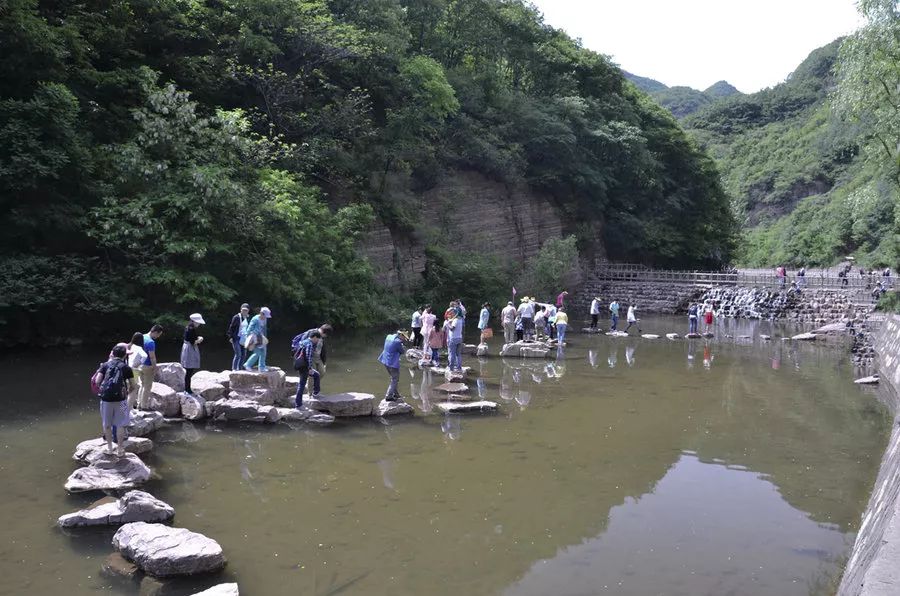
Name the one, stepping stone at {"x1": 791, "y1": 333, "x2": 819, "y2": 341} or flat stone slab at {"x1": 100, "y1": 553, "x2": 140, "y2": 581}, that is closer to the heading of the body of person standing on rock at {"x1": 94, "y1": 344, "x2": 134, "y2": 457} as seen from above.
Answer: the stepping stone

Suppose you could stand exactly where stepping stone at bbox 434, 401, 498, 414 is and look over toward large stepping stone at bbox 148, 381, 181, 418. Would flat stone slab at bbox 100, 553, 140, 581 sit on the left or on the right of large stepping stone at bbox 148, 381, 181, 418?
left

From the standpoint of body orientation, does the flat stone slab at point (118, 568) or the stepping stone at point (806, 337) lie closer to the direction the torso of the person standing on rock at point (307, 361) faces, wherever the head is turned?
the stepping stone

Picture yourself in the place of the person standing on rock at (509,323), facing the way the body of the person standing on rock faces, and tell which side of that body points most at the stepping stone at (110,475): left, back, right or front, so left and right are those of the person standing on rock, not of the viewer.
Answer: back

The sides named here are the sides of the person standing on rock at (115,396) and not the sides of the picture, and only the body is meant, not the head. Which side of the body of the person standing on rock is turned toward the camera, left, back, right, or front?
back

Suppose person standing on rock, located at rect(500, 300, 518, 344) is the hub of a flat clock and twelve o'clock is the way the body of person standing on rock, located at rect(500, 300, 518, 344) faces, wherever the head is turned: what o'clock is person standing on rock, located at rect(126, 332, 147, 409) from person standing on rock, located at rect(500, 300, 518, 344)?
person standing on rock, located at rect(126, 332, 147, 409) is roughly at 7 o'clock from person standing on rock, located at rect(500, 300, 518, 344).

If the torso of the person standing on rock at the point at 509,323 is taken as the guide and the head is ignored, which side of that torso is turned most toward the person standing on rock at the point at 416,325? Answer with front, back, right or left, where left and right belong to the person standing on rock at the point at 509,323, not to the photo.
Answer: left

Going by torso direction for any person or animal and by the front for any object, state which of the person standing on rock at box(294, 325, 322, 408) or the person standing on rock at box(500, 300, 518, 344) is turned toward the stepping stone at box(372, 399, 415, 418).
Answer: the person standing on rock at box(294, 325, 322, 408)

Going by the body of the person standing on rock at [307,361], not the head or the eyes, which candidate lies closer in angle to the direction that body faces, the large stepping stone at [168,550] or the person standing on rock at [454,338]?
the person standing on rock

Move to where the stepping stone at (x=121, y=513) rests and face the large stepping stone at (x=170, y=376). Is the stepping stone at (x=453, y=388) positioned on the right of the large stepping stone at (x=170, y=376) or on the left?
right

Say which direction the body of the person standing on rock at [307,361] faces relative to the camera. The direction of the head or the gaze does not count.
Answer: to the viewer's right
